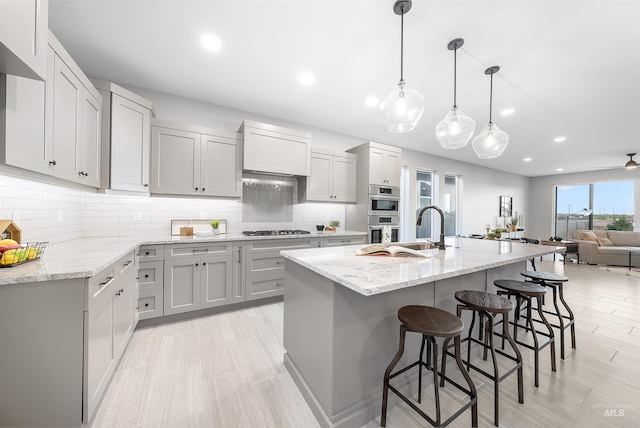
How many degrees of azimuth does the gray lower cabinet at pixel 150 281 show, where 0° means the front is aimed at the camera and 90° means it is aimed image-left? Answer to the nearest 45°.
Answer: approximately 0°

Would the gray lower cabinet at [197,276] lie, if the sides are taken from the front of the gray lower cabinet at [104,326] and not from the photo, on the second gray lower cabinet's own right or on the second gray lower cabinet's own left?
on the second gray lower cabinet's own left

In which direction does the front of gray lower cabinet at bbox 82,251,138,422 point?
to the viewer's right

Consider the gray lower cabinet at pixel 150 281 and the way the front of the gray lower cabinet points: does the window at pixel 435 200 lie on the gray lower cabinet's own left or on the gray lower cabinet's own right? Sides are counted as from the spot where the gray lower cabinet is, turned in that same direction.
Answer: on the gray lower cabinet's own left

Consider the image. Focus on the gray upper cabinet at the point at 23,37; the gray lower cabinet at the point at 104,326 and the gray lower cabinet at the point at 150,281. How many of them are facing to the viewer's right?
2

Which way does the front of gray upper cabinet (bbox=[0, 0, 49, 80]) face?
to the viewer's right

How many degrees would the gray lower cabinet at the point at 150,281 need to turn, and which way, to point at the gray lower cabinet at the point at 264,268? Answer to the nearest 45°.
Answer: approximately 90° to its left

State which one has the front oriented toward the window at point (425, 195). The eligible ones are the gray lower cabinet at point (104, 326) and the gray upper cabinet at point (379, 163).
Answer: the gray lower cabinet

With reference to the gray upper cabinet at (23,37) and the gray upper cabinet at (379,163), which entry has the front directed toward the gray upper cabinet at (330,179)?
the gray upper cabinet at (23,37)

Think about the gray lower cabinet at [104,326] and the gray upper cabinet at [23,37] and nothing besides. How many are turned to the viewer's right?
2

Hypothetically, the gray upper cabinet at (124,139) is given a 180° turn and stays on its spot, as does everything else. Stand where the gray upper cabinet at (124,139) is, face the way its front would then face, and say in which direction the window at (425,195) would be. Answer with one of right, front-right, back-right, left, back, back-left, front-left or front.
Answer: back-right

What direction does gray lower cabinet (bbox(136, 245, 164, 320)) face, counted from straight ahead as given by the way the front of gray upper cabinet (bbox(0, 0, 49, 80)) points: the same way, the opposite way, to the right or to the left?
to the right
